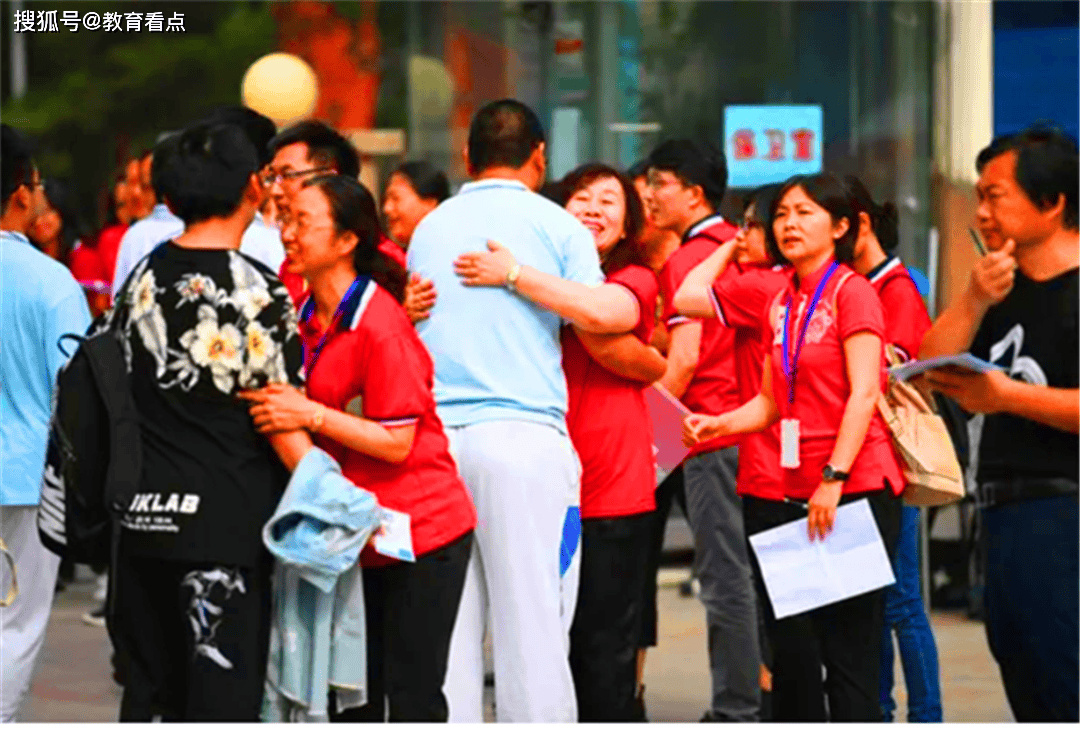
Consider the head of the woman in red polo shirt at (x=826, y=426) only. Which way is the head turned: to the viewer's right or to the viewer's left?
to the viewer's left

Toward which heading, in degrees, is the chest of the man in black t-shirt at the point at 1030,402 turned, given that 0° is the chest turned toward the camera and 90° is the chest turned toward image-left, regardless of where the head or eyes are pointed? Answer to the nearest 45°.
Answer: approximately 45°

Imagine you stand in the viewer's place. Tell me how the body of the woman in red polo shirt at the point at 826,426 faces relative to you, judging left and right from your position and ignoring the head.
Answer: facing the viewer and to the left of the viewer

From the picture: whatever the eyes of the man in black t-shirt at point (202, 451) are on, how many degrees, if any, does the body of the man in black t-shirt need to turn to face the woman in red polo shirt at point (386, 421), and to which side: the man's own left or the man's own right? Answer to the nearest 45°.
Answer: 0° — they already face them

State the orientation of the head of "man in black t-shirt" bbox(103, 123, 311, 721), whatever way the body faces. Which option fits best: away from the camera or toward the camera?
away from the camera

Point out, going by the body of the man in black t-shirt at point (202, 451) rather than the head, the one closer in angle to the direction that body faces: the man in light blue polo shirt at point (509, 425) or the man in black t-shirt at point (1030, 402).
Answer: the man in light blue polo shirt

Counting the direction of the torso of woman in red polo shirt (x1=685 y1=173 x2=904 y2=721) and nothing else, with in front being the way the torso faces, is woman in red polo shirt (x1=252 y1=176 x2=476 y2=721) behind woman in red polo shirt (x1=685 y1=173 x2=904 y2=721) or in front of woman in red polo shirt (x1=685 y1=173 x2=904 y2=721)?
in front

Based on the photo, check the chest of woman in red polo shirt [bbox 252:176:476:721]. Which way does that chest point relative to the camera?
to the viewer's left

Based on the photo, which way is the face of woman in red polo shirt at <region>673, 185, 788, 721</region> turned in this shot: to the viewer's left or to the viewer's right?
to the viewer's left

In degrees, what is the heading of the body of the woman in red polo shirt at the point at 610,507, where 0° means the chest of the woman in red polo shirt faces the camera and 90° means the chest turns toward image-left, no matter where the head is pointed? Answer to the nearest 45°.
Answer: approximately 45°

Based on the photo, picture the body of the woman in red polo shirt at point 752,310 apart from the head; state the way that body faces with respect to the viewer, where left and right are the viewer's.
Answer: facing to the left of the viewer

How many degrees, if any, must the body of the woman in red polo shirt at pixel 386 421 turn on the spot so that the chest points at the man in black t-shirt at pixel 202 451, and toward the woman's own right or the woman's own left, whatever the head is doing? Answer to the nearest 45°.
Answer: approximately 45° to the woman's own left

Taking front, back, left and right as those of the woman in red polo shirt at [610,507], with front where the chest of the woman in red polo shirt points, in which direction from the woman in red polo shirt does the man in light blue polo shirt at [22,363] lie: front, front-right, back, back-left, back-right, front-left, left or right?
front-right
